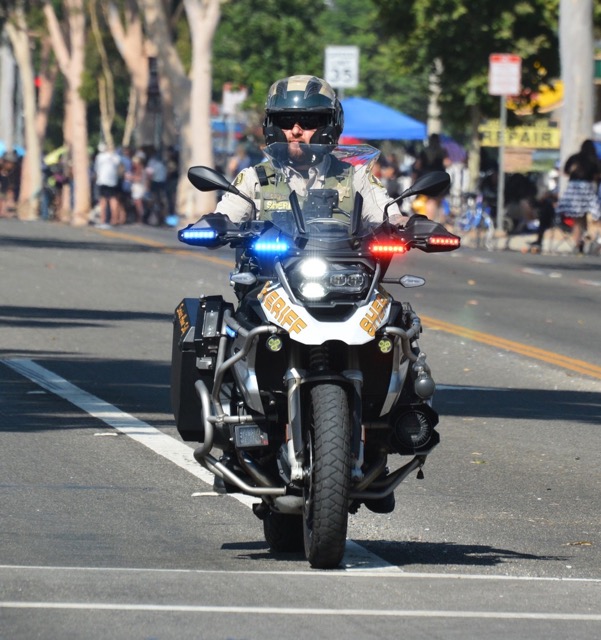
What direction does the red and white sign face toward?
toward the camera

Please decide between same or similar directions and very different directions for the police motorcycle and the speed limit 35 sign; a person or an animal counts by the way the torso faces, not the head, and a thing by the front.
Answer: same or similar directions

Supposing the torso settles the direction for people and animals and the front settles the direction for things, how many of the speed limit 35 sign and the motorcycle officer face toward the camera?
2

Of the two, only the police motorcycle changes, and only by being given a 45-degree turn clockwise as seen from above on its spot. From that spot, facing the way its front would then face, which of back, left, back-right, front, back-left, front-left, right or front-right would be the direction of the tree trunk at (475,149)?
back-right

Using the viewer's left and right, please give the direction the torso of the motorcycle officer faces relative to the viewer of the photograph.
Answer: facing the viewer

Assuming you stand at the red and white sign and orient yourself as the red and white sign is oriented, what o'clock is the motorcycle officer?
The motorcycle officer is roughly at 12 o'clock from the red and white sign.

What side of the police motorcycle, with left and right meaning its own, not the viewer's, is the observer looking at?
front

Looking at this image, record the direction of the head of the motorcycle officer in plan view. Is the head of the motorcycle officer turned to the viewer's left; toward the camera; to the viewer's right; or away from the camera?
toward the camera

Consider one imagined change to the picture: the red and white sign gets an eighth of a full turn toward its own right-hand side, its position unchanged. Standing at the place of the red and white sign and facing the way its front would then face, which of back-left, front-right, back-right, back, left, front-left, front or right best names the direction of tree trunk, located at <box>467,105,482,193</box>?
back-right

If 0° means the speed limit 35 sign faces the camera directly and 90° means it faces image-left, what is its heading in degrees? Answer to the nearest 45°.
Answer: approximately 0°

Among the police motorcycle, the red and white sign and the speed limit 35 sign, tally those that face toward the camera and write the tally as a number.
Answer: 3

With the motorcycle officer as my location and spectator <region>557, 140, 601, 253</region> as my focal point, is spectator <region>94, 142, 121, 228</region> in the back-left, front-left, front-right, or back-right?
front-left

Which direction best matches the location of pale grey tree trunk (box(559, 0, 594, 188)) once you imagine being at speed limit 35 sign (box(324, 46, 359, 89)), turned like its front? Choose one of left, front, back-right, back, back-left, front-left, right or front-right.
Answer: front-left

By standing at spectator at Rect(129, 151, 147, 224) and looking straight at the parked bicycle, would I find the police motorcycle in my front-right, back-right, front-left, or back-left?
front-right

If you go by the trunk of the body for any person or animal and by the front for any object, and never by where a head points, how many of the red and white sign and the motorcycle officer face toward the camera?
2
